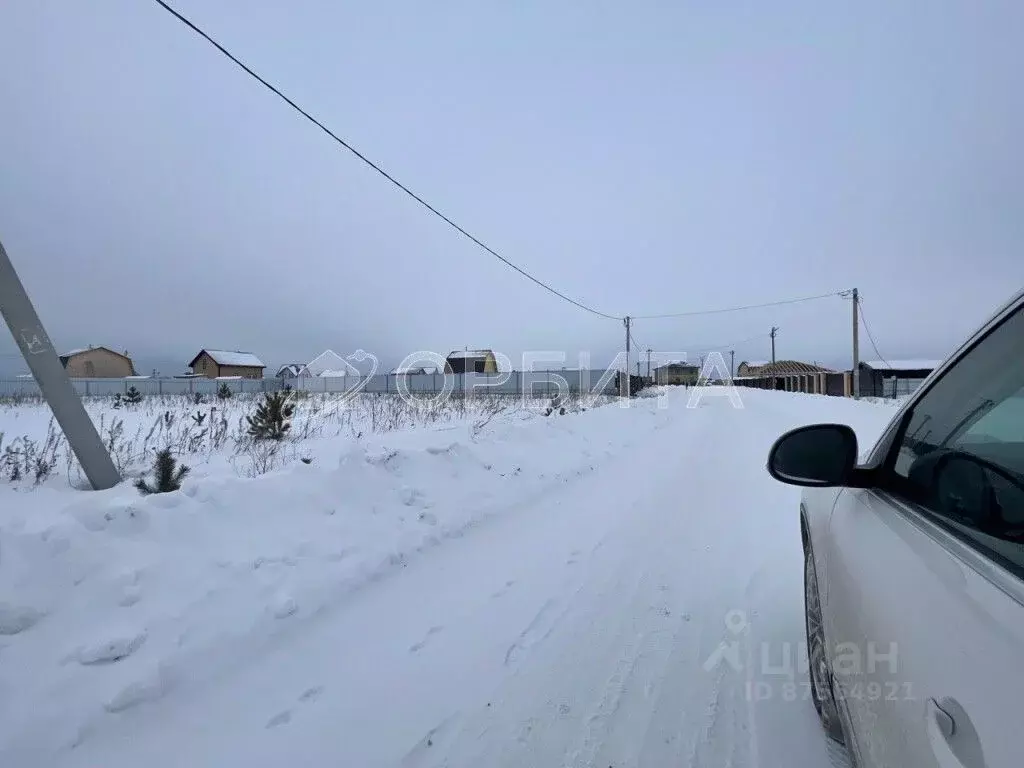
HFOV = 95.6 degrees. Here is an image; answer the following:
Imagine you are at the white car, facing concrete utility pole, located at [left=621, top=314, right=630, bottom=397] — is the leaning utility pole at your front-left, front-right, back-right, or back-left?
front-left

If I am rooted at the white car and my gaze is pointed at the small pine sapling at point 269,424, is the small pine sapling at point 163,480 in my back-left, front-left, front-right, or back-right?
front-left

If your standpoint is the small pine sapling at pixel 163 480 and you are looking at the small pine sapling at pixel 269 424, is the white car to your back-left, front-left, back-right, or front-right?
back-right

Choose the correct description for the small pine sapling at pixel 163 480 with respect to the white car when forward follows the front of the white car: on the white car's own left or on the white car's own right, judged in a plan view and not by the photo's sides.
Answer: on the white car's own left

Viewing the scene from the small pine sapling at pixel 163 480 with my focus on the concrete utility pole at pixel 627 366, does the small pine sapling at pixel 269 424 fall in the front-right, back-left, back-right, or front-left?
front-left

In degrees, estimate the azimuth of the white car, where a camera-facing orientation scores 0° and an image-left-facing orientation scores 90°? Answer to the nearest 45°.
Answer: approximately 135°

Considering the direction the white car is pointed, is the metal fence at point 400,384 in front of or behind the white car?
in front

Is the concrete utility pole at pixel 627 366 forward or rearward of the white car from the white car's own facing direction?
forward

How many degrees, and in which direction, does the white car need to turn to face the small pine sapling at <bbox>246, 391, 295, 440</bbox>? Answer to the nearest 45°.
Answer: approximately 45° to its left

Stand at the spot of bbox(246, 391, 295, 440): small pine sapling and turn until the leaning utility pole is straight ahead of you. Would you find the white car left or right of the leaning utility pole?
left

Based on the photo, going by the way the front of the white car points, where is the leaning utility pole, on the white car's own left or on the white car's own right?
on the white car's own left
